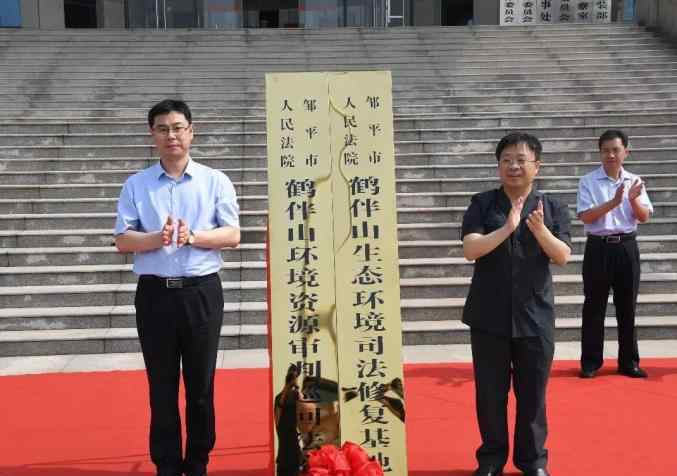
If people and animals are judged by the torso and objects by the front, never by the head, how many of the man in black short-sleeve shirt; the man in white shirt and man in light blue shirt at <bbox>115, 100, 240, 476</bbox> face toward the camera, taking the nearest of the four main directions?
3

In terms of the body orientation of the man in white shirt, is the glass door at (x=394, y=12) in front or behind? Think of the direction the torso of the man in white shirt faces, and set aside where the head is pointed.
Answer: behind

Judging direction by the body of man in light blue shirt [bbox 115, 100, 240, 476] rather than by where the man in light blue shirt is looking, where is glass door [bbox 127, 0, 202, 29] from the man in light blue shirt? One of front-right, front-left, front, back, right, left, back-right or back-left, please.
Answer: back

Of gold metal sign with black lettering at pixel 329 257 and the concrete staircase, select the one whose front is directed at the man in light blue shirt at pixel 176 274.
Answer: the concrete staircase

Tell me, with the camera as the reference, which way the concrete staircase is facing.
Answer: facing the viewer

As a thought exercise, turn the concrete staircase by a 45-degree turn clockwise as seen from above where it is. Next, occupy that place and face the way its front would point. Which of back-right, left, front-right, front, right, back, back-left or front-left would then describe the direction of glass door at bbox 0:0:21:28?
right

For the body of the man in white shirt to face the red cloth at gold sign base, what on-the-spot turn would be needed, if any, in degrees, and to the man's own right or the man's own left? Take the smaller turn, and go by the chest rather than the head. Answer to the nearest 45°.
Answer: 0° — they already face it

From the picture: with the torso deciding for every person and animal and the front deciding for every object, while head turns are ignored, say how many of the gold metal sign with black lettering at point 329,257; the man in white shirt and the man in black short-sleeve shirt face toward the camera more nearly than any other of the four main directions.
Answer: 3

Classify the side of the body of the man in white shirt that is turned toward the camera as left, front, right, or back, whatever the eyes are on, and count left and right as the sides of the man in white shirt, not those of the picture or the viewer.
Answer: front

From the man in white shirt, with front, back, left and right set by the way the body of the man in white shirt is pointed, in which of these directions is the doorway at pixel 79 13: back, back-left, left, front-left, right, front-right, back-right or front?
back-right

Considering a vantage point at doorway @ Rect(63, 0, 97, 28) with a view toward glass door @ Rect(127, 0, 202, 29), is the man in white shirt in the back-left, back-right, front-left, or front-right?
front-right
